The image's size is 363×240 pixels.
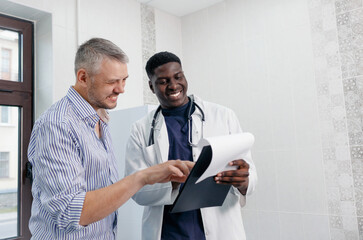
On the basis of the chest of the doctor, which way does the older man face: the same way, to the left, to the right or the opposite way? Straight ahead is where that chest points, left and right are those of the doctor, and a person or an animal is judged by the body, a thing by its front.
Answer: to the left

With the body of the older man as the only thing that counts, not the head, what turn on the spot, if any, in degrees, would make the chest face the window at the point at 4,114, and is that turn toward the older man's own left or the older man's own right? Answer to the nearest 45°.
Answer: approximately 135° to the older man's own left

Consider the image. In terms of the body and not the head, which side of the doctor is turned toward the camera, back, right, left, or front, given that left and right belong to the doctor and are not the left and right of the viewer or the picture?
front

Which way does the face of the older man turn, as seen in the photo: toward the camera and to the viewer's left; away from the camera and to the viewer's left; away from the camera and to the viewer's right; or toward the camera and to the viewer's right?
toward the camera and to the viewer's right

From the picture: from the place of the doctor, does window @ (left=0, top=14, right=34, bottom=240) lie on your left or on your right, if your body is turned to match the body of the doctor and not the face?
on your right

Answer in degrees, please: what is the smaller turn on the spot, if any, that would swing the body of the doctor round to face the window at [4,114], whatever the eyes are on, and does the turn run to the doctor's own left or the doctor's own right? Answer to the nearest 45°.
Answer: approximately 135° to the doctor's own right

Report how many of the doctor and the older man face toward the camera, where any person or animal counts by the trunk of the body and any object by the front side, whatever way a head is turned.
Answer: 1

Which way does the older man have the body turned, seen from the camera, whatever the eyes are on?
to the viewer's right
